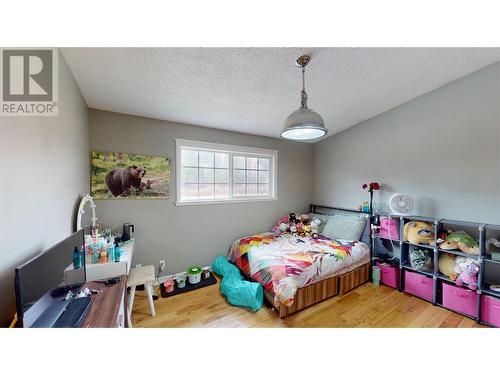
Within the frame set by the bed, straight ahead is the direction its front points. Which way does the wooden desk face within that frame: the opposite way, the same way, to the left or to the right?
the opposite way

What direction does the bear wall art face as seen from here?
toward the camera

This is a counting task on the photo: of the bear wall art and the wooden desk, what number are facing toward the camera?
1

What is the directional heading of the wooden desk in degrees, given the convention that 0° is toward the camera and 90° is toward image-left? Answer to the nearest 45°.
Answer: approximately 270°

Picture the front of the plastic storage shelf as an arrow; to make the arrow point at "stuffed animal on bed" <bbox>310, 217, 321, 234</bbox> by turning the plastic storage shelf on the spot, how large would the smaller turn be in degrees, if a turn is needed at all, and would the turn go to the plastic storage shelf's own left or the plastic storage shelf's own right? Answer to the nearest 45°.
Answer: approximately 45° to the plastic storage shelf's own right

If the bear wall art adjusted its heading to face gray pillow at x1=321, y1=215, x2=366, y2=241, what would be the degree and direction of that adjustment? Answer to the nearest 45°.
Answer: approximately 90° to its left

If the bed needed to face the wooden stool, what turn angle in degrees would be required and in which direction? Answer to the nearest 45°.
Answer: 0° — it already faces it

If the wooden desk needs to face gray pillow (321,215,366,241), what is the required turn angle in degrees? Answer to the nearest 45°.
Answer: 0° — it already faces it

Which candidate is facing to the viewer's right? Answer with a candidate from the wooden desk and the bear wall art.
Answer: the wooden desk

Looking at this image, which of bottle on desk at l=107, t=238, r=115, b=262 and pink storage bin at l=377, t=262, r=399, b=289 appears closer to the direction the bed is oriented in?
the bottle on desk

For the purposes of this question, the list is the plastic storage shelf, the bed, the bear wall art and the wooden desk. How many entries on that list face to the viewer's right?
1

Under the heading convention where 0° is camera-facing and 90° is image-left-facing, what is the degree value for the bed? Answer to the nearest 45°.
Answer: approximately 45°
